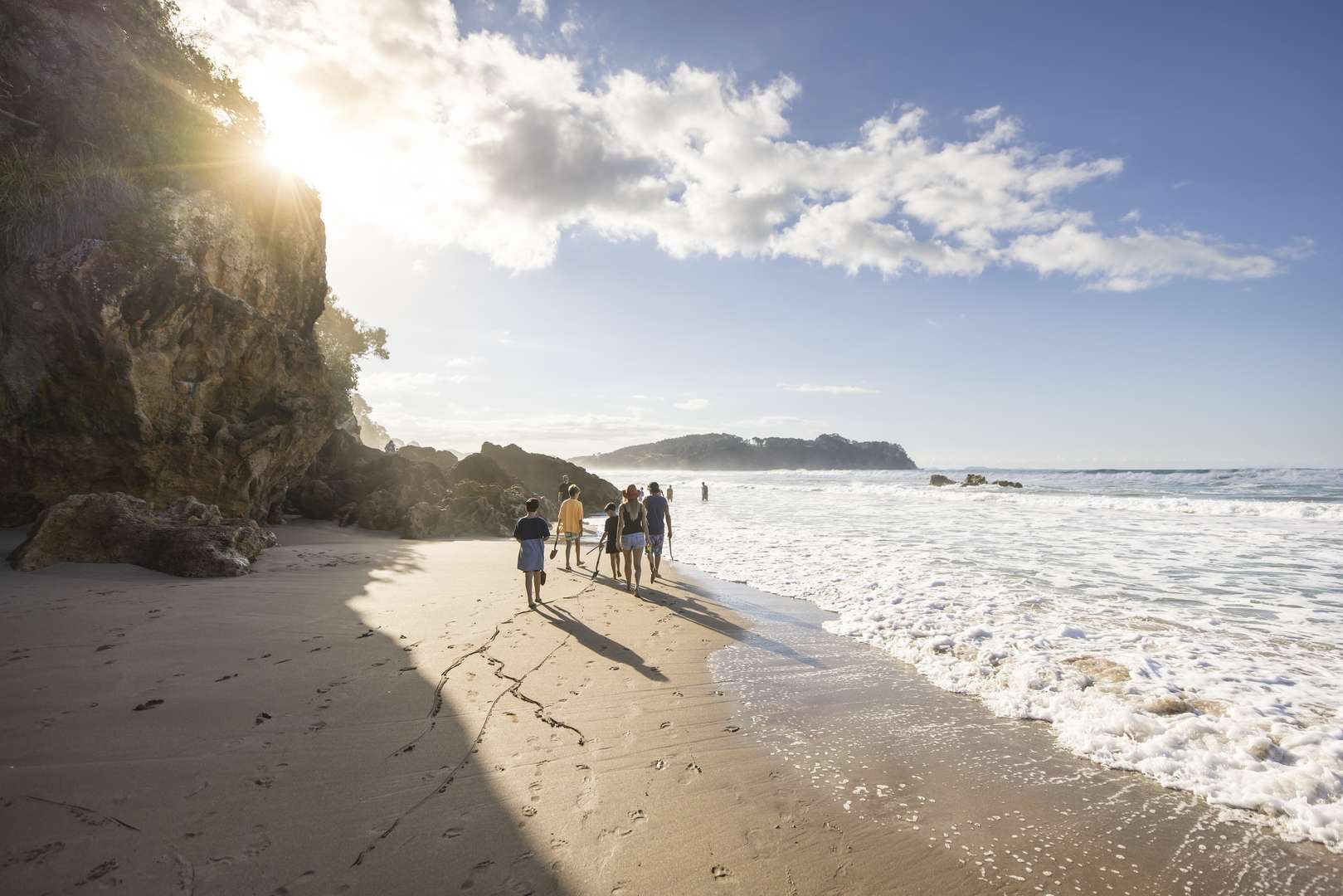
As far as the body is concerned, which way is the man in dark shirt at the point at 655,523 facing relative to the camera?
away from the camera

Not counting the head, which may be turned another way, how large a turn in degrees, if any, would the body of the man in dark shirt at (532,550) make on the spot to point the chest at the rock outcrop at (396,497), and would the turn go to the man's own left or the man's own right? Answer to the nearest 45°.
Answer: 0° — they already face it

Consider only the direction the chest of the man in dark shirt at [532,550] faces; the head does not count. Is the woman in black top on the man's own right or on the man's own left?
on the man's own right

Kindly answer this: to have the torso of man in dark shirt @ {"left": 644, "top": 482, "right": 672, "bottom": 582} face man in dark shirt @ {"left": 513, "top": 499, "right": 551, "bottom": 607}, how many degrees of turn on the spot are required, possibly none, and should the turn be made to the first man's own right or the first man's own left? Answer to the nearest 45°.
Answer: approximately 135° to the first man's own left

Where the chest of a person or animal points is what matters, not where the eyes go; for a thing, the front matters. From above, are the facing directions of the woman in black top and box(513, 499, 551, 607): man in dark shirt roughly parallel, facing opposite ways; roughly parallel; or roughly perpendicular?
roughly parallel

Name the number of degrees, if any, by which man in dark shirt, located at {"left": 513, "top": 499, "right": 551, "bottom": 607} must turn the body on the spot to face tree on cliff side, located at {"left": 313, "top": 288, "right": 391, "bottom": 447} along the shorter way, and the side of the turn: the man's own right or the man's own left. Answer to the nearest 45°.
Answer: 0° — they already face it

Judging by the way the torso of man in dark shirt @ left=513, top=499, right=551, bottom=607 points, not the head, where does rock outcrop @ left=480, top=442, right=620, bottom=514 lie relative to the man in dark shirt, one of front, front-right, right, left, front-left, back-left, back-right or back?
front

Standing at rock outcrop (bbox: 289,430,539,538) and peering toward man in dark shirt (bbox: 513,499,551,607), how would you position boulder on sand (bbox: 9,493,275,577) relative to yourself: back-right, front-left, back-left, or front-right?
front-right

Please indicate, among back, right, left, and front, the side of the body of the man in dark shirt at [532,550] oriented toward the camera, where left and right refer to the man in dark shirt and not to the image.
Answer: back

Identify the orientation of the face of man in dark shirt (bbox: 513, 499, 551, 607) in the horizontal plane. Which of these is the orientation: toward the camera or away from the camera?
away from the camera

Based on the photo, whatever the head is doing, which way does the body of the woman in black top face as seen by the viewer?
away from the camera

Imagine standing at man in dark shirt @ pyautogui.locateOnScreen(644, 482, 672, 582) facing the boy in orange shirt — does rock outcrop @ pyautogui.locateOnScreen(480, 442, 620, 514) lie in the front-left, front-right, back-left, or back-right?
front-right

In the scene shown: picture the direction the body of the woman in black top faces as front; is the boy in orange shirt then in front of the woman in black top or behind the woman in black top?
in front

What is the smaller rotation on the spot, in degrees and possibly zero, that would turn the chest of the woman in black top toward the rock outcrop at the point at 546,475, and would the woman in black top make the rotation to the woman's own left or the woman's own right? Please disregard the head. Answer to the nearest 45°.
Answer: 0° — they already face it

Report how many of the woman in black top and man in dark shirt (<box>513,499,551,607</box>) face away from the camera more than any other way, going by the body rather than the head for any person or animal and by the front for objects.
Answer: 2

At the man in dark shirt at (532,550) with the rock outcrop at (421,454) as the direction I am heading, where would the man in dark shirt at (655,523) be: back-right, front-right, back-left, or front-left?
front-right

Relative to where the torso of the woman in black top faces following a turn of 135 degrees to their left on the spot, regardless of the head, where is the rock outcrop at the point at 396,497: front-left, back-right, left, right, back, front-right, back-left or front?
right
